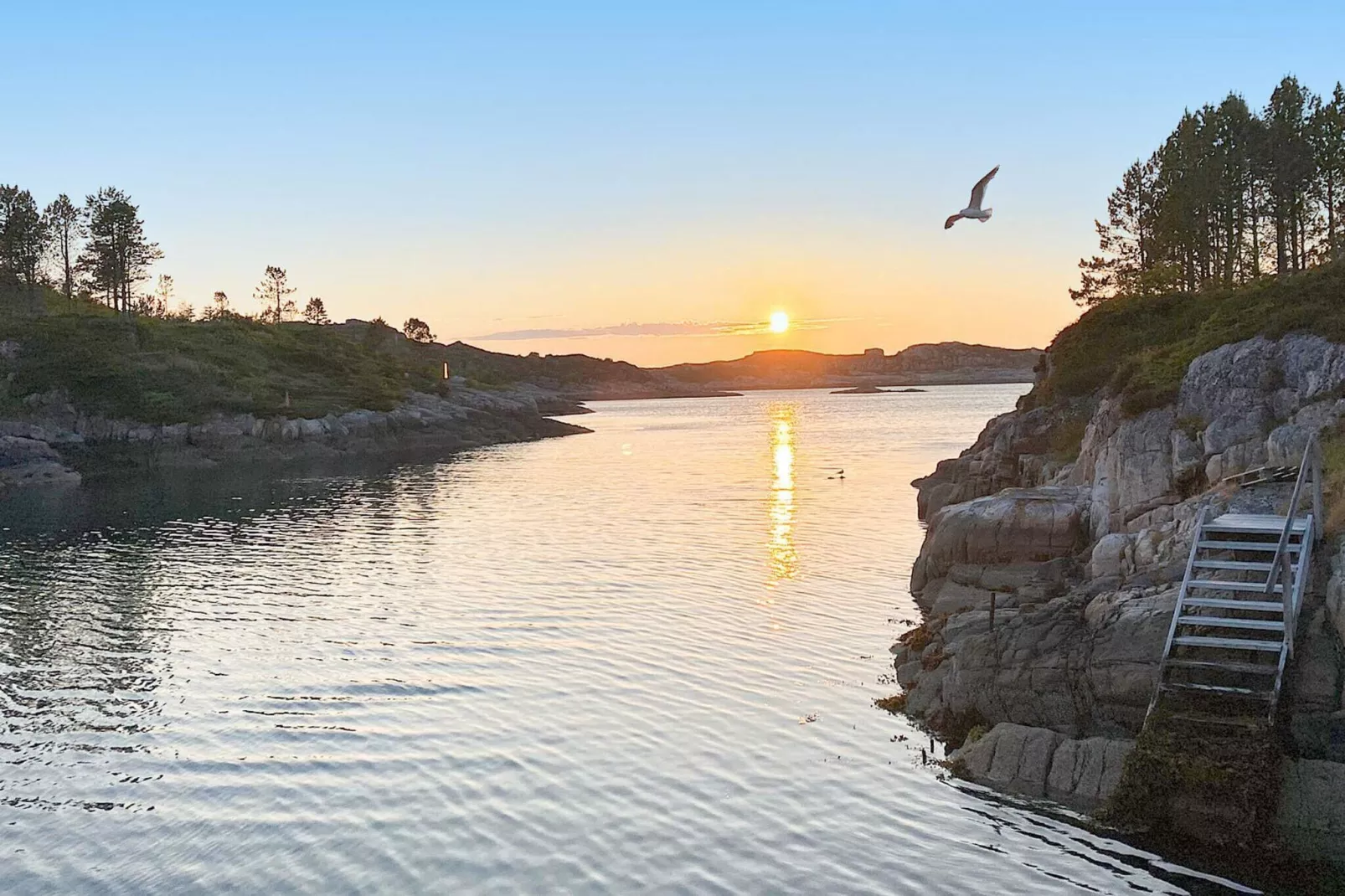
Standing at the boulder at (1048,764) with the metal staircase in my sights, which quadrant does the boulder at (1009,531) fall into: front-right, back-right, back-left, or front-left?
front-left

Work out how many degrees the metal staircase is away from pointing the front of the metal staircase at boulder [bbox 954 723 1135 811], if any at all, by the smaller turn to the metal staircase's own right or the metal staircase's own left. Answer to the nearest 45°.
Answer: approximately 45° to the metal staircase's own right

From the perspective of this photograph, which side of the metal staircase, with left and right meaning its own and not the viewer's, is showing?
front

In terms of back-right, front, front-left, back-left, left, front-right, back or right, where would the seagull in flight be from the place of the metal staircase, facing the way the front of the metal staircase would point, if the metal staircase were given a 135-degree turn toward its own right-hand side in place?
front
